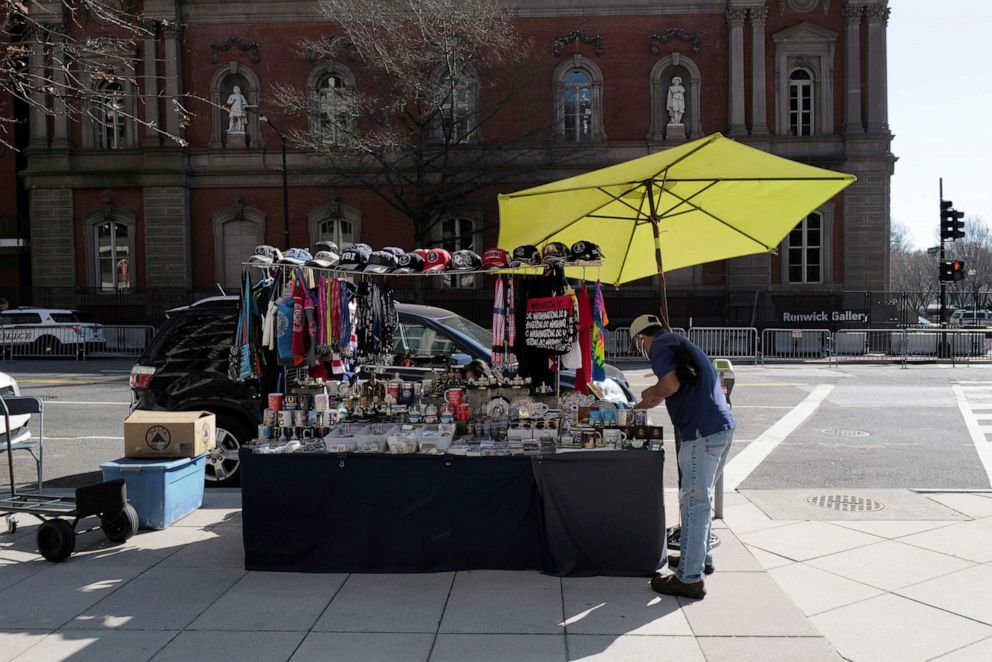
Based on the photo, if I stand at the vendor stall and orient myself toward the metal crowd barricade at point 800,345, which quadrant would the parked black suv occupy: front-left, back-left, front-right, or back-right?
front-left

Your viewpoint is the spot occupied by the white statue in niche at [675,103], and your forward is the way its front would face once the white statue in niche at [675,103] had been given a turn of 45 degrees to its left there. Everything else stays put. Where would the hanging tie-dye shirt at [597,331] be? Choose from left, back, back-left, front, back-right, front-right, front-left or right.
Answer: front-right

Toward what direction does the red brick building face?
toward the camera

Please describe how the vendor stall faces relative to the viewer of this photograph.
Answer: facing the viewer

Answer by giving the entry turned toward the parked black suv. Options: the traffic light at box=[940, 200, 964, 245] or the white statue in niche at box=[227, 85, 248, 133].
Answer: the white statue in niche

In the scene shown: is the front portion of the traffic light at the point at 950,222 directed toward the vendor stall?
no

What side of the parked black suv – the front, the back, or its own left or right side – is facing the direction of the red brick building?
left

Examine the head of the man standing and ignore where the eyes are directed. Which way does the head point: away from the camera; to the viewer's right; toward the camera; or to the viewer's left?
to the viewer's left

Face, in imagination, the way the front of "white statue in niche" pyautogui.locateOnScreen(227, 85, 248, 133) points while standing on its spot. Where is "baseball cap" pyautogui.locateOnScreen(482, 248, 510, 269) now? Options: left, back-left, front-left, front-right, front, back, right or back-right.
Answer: front

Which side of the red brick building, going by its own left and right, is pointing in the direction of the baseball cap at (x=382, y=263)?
front

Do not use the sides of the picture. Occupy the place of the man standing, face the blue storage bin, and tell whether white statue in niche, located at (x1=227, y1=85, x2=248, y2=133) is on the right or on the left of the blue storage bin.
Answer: right

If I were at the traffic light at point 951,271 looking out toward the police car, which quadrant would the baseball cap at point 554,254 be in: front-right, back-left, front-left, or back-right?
front-left

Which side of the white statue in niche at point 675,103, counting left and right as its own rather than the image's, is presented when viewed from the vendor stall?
front

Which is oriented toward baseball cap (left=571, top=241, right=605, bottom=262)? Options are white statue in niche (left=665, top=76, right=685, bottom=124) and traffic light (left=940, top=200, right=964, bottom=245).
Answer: the white statue in niche

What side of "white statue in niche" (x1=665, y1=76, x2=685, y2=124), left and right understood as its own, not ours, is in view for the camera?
front

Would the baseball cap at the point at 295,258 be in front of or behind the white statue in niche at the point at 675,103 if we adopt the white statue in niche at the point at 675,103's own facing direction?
in front

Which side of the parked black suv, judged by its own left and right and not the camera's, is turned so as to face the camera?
right
